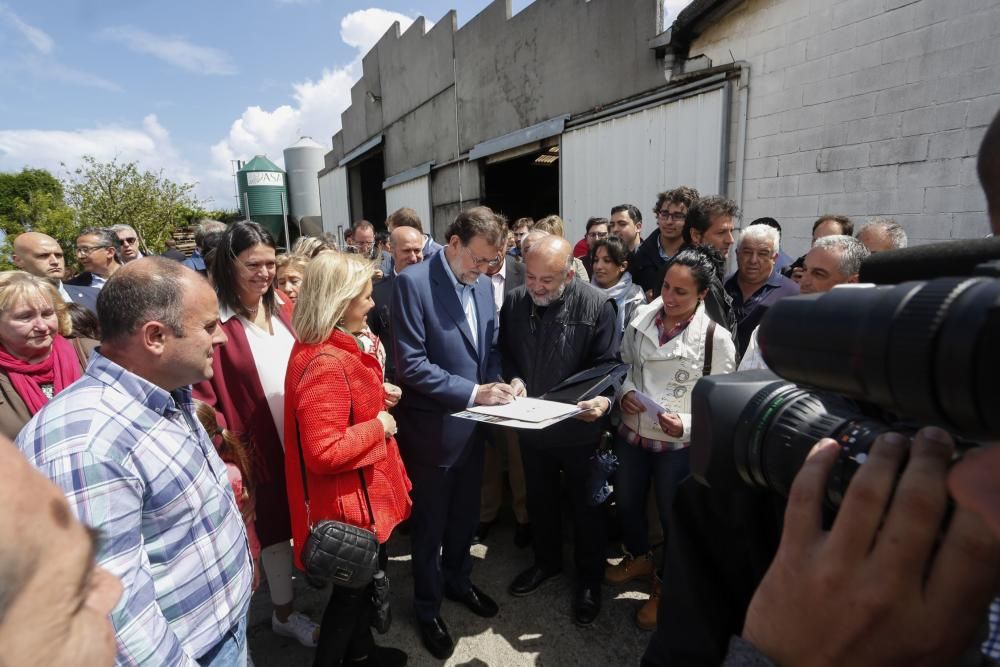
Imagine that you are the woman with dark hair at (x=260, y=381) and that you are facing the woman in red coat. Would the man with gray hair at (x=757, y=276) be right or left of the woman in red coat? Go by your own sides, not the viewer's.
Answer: left

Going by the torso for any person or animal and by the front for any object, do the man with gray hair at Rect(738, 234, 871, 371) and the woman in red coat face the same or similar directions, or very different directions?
very different directions

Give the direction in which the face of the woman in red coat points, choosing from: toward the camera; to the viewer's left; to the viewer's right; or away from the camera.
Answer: to the viewer's right

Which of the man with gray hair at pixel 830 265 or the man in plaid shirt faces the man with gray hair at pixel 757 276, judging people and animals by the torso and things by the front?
the man in plaid shirt

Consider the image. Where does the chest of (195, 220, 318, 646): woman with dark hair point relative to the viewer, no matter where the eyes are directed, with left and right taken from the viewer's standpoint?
facing the viewer and to the right of the viewer

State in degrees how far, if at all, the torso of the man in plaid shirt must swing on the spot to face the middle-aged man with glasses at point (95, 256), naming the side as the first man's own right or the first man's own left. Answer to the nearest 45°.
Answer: approximately 90° to the first man's own left

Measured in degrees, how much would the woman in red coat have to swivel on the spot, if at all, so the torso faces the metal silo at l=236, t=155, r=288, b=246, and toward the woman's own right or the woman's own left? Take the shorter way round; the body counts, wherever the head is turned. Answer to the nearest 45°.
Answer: approximately 90° to the woman's own left

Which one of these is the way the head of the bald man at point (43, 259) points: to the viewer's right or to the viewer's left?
to the viewer's right

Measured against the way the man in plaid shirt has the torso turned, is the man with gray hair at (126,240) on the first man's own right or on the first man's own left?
on the first man's own left

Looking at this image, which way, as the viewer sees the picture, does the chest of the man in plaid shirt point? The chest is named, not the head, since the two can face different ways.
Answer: to the viewer's right

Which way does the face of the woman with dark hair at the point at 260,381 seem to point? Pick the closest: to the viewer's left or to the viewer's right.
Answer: to the viewer's right

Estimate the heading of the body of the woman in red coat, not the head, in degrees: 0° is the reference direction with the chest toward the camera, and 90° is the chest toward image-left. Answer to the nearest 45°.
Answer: approximately 270°

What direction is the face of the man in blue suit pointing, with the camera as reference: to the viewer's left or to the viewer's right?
to the viewer's right

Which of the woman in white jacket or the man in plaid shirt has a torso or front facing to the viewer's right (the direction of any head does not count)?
the man in plaid shirt

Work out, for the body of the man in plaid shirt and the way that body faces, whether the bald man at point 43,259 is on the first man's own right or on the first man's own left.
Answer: on the first man's own left

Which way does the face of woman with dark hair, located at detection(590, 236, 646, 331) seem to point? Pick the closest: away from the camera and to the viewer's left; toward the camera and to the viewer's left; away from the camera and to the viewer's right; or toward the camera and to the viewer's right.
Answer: toward the camera and to the viewer's left

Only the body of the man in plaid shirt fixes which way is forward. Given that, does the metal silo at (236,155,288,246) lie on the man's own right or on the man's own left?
on the man's own left

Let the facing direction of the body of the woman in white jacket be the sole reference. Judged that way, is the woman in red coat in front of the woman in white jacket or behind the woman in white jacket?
in front
